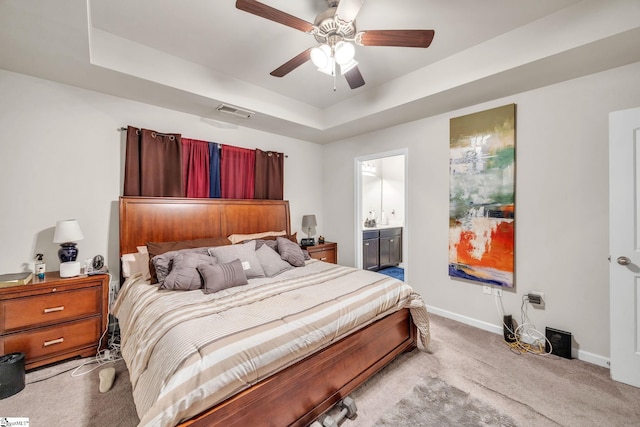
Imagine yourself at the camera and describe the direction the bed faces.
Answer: facing the viewer and to the right of the viewer

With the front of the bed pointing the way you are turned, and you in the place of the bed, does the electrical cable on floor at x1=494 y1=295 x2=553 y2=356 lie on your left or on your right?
on your left

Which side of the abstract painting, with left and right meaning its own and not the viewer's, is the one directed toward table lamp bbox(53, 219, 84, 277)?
front

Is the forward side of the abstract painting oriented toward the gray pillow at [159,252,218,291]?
yes

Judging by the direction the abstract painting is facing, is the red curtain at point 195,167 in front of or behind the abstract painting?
in front

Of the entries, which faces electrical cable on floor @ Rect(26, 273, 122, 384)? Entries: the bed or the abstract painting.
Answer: the abstract painting

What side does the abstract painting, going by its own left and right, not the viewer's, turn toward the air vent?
front

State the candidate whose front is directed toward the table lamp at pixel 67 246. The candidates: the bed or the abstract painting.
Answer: the abstract painting

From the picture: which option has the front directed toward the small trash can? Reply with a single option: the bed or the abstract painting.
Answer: the abstract painting

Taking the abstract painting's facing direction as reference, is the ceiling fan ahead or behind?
ahead

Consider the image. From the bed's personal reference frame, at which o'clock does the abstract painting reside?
The abstract painting is roughly at 10 o'clock from the bed.

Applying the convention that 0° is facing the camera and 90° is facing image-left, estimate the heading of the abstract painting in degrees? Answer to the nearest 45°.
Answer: approximately 45°

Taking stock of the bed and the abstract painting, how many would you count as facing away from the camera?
0
